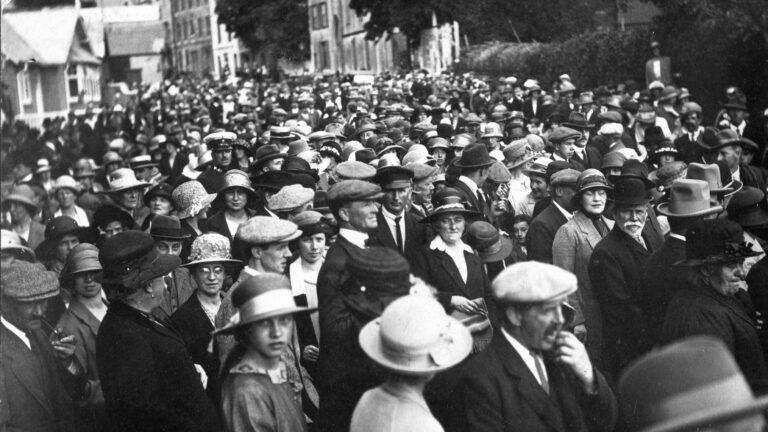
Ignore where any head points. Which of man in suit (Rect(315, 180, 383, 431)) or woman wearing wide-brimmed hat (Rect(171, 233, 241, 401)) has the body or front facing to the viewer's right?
the man in suit

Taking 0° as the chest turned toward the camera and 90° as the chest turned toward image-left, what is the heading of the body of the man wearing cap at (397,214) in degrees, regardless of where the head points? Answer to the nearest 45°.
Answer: approximately 0°

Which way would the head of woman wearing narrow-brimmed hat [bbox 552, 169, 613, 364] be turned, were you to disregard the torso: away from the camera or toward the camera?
toward the camera

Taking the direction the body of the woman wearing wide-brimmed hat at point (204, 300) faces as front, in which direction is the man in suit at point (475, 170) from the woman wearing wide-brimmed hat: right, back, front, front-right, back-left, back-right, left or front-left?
back-left

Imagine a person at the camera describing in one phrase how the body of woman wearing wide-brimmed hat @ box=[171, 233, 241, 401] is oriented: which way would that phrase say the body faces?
toward the camera

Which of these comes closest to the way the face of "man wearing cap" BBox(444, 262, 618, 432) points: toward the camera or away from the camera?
toward the camera

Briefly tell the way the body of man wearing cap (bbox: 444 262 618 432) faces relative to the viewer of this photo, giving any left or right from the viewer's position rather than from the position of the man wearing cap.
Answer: facing the viewer and to the right of the viewer

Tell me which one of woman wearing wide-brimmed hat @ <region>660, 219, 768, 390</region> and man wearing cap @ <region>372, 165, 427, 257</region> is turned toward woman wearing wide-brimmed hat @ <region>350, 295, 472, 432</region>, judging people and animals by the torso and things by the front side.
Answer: the man wearing cap

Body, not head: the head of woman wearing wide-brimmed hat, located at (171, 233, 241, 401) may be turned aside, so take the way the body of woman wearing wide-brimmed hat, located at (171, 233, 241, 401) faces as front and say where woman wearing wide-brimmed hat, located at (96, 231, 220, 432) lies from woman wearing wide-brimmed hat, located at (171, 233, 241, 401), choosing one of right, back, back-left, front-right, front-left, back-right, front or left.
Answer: front

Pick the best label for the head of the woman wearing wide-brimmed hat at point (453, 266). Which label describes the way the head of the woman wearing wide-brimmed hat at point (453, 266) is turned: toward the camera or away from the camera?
toward the camera
